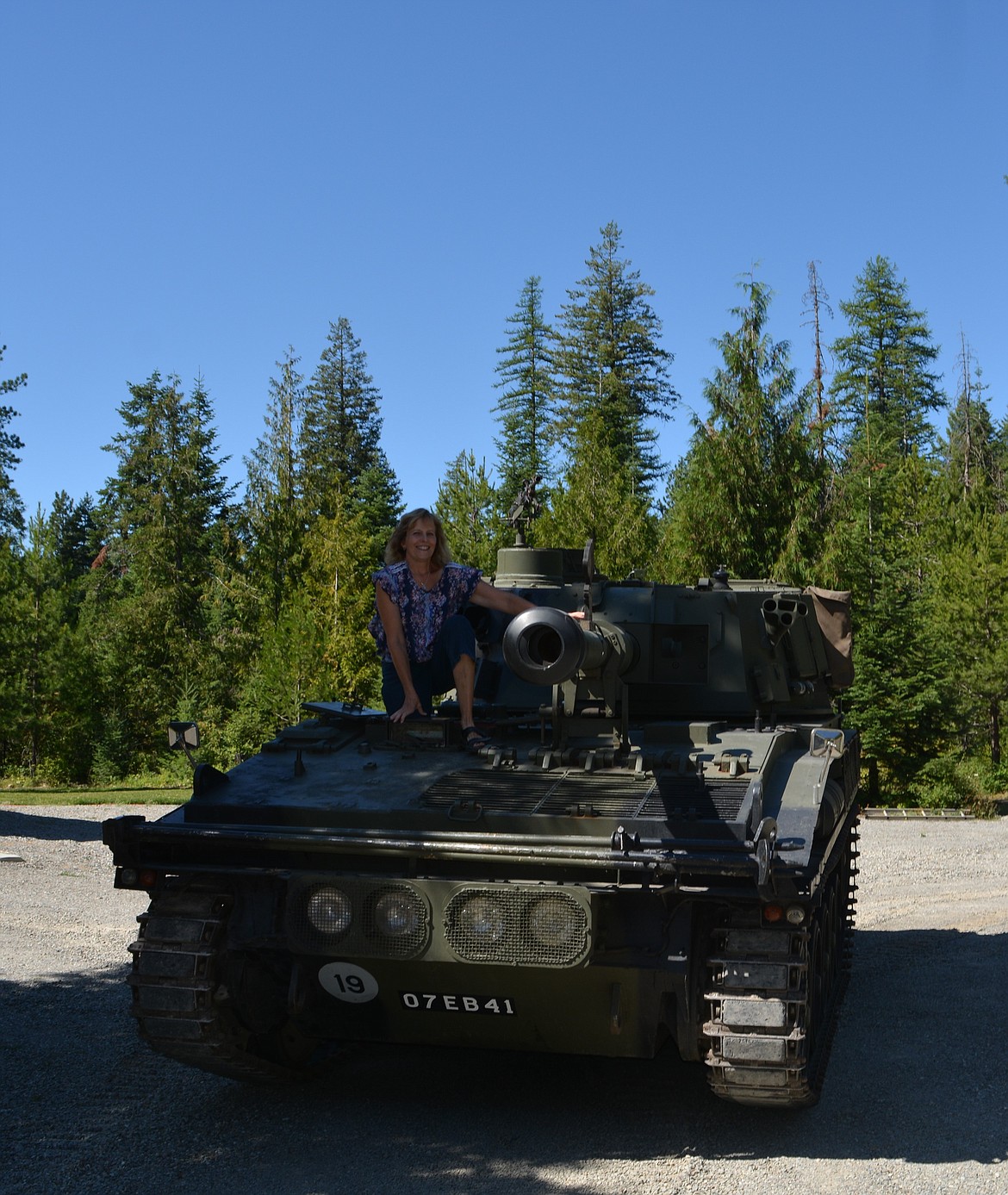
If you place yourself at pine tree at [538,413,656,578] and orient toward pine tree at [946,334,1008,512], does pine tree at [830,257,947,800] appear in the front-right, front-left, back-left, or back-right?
front-right

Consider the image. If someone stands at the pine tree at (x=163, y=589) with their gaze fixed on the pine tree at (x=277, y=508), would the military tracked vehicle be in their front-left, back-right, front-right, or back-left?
front-right

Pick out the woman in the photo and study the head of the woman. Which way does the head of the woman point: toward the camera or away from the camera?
toward the camera

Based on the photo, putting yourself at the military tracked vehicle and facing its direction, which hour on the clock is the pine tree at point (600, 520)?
The pine tree is roughly at 6 o'clock from the military tracked vehicle.

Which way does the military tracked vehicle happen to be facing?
toward the camera

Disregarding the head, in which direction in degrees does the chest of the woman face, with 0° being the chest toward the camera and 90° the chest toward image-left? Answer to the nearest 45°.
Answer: approximately 0°

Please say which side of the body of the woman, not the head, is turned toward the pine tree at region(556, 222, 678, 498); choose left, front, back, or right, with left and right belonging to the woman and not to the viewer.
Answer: back

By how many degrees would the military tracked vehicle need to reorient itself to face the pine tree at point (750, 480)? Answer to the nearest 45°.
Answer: approximately 180°
